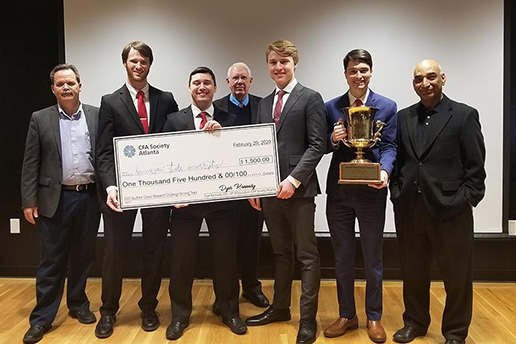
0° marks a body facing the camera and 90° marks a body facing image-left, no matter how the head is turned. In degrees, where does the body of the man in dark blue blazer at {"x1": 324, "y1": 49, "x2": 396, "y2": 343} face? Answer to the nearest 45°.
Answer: approximately 0°

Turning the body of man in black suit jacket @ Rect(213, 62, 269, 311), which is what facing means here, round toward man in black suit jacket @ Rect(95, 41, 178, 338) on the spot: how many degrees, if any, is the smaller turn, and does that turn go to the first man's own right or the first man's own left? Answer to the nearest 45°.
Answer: approximately 45° to the first man's own right

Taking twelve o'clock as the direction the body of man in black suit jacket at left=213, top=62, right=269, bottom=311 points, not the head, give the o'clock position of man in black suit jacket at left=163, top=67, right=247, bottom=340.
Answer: man in black suit jacket at left=163, top=67, right=247, bottom=340 is roughly at 1 o'clock from man in black suit jacket at left=213, top=62, right=269, bottom=311.

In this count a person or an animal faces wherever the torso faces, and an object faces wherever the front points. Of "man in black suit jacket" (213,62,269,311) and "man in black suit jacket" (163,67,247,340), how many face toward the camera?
2

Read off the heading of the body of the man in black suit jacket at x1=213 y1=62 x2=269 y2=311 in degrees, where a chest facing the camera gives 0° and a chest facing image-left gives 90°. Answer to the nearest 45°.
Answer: approximately 0°

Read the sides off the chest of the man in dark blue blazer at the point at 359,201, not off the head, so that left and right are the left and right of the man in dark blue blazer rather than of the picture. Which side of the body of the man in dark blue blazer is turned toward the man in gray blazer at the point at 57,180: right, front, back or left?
right
